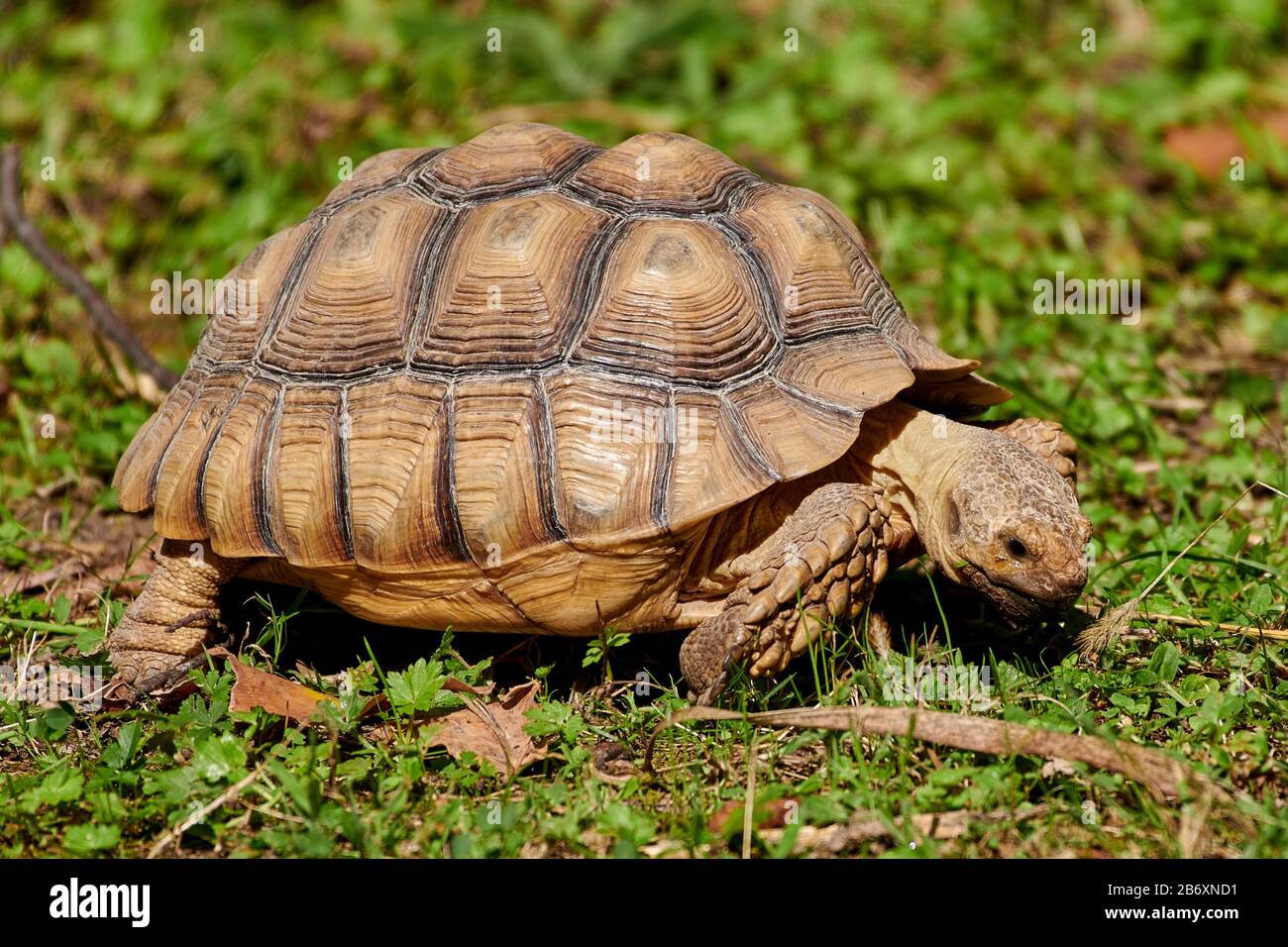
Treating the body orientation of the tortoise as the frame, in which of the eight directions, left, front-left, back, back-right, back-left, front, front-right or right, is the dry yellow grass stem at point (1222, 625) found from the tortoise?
front

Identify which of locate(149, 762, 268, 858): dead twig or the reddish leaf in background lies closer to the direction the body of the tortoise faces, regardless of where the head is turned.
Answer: the reddish leaf in background

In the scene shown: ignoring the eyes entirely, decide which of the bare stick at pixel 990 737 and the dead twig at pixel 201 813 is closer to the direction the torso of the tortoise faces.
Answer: the bare stick

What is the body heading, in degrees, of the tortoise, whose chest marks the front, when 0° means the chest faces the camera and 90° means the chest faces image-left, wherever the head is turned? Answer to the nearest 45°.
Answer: approximately 270°

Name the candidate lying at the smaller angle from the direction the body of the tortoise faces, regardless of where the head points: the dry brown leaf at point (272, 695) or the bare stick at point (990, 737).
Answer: the bare stick

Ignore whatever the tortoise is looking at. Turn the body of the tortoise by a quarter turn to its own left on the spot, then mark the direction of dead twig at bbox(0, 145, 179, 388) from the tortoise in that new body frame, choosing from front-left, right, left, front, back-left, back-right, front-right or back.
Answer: front-left

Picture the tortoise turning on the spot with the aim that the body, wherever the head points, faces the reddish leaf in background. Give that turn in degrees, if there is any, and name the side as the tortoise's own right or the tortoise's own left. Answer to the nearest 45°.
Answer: approximately 45° to the tortoise's own left

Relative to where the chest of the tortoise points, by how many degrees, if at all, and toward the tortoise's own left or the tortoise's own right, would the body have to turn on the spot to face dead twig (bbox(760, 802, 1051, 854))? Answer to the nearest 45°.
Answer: approximately 45° to the tortoise's own right
